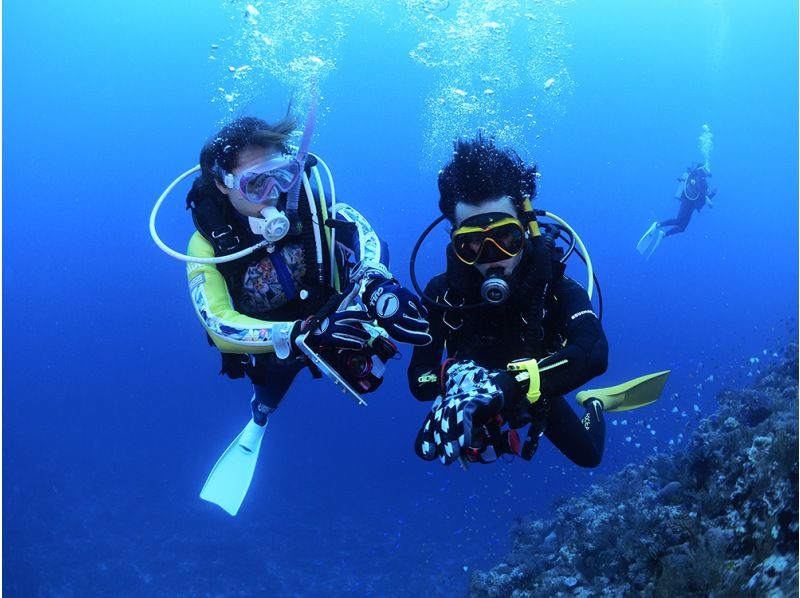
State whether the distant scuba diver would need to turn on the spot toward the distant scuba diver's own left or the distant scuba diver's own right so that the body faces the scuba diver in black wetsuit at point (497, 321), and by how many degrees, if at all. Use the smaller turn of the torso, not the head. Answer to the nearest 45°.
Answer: approximately 90° to the distant scuba diver's own right

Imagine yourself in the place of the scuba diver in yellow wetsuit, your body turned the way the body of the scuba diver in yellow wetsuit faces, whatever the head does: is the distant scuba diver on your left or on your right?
on your left

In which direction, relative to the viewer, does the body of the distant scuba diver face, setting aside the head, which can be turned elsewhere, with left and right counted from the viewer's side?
facing to the right of the viewer

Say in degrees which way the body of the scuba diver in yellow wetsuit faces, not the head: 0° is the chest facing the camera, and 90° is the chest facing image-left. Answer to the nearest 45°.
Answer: approximately 315°

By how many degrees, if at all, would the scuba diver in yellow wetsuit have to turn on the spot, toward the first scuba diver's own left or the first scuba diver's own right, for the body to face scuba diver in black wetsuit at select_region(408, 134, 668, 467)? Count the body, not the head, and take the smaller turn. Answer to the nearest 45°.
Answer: approximately 45° to the first scuba diver's own left
